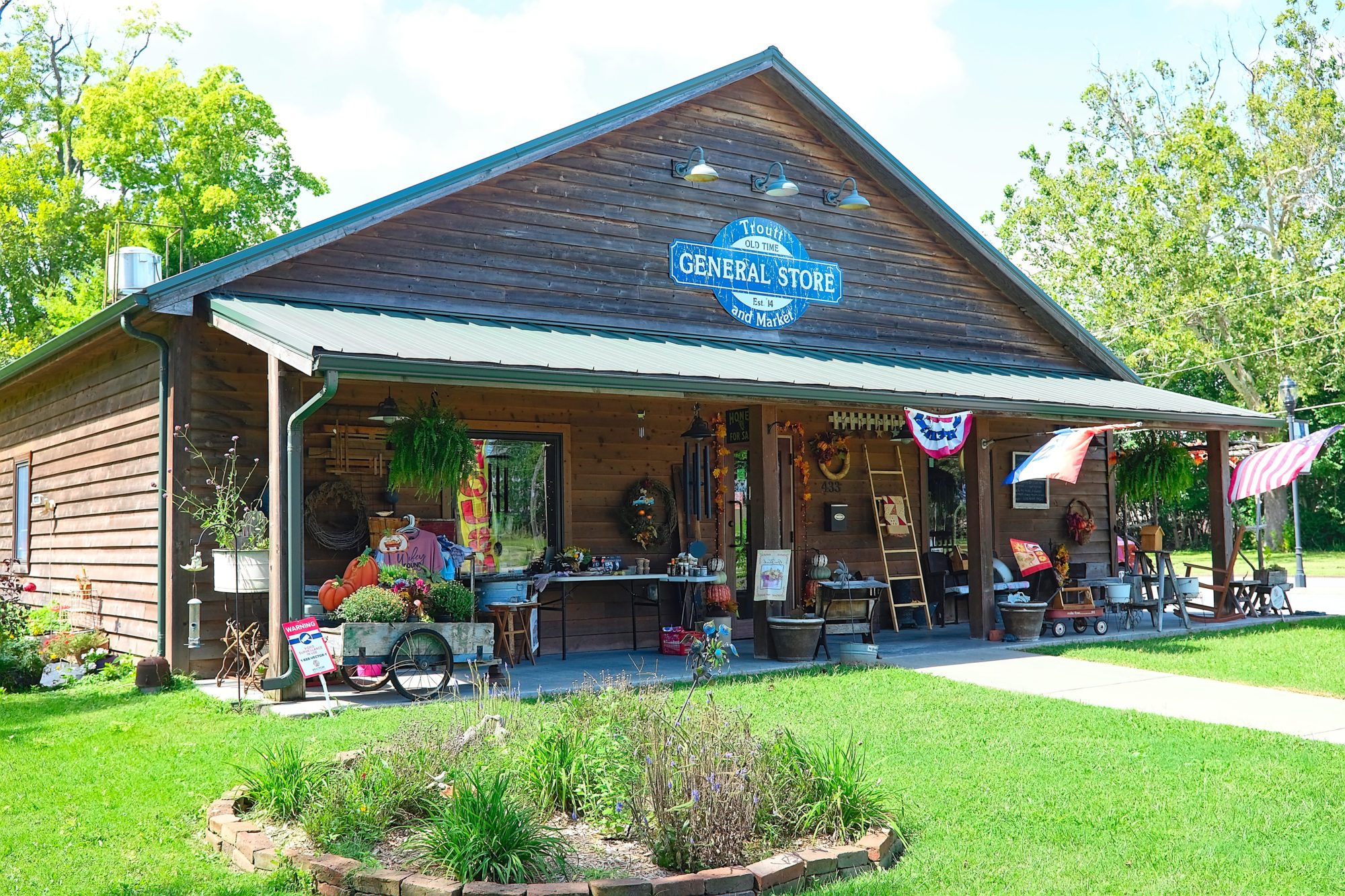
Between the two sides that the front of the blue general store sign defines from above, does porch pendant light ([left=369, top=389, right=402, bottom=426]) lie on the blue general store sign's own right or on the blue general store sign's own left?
on the blue general store sign's own right

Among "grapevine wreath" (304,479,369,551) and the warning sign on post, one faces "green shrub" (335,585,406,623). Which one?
the grapevine wreath

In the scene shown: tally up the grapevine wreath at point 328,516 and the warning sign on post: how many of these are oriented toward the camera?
2

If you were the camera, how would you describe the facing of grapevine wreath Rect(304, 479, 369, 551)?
facing the viewer

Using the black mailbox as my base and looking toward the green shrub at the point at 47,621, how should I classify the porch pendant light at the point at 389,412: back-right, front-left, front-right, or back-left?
front-left

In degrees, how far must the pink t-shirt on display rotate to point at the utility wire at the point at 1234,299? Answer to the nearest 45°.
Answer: approximately 135° to its left

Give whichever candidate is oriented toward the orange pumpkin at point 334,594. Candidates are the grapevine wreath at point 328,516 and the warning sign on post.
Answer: the grapevine wreath

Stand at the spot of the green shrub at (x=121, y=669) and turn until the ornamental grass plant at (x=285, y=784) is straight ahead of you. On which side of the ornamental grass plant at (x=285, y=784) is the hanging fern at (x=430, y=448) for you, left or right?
left

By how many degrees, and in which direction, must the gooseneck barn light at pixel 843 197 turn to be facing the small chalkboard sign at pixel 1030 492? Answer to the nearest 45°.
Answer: approximately 90° to its left

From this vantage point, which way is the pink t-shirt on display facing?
toward the camera

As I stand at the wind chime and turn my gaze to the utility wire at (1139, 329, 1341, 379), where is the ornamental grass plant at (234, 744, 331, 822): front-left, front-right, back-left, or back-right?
back-right

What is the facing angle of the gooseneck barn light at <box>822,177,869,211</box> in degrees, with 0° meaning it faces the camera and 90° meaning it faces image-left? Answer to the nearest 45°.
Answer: approximately 315°

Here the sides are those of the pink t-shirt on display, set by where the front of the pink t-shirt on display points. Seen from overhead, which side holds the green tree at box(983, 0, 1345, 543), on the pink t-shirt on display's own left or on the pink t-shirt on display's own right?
on the pink t-shirt on display's own left

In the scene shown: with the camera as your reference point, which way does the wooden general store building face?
facing the viewer and to the right of the viewer

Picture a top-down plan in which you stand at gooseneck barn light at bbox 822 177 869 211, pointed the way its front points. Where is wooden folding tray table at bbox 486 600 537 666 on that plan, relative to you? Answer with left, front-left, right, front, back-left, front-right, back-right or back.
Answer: right

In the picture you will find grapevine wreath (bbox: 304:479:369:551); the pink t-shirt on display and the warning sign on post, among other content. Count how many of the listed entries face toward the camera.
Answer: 3
